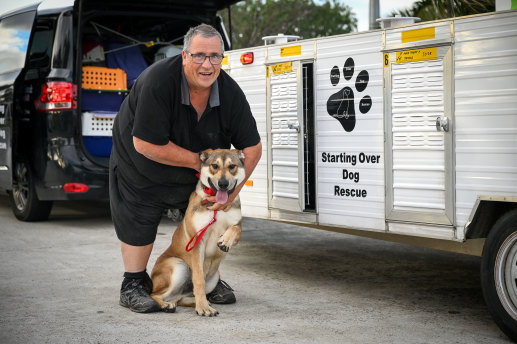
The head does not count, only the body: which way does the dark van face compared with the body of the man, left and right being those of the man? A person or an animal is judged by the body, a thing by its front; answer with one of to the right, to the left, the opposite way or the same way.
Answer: the opposite way

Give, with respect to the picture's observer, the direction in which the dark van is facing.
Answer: facing away from the viewer and to the left of the viewer

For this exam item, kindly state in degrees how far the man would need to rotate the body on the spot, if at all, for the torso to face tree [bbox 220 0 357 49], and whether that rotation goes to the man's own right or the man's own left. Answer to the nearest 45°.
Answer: approximately 135° to the man's own left

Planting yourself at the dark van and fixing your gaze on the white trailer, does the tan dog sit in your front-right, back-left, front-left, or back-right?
front-right

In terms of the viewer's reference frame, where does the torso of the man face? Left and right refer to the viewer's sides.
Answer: facing the viewer and to the right of the viewer

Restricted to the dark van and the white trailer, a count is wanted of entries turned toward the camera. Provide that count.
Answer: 0

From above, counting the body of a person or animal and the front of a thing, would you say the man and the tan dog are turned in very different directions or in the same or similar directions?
same or similar directions

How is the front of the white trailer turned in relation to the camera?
facing away from the viewer and to the left of the viewer

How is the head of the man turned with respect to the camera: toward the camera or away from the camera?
toward the camera

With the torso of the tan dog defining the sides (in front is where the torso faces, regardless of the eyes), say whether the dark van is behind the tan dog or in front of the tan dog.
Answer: behind

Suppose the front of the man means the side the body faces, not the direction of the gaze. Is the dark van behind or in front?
behind

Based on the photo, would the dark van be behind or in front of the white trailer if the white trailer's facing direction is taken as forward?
in front

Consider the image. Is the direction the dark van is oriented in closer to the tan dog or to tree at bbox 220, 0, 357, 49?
the tree
